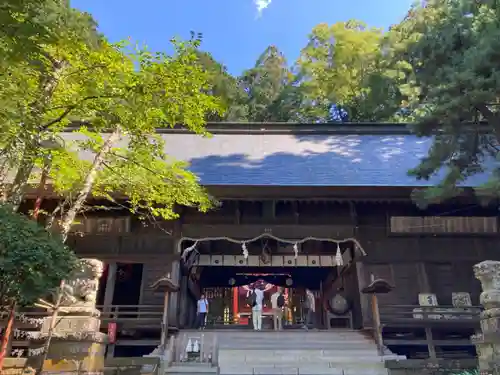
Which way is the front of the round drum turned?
toward the camera

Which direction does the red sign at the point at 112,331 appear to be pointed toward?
toward the camera

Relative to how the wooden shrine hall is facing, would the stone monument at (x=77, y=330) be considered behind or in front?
in front

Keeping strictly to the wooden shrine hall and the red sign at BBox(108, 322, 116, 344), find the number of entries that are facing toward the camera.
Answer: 2

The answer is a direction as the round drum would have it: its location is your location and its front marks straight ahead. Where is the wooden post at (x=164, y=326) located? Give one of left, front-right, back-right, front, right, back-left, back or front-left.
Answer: front-right

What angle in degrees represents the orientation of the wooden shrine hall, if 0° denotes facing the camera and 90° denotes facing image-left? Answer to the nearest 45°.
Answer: approximately 0°

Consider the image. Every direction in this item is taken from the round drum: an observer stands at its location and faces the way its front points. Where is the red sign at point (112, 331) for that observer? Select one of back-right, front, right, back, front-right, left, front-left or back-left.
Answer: front-right

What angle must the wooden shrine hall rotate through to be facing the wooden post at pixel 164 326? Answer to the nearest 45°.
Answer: approximately 90° to its right
